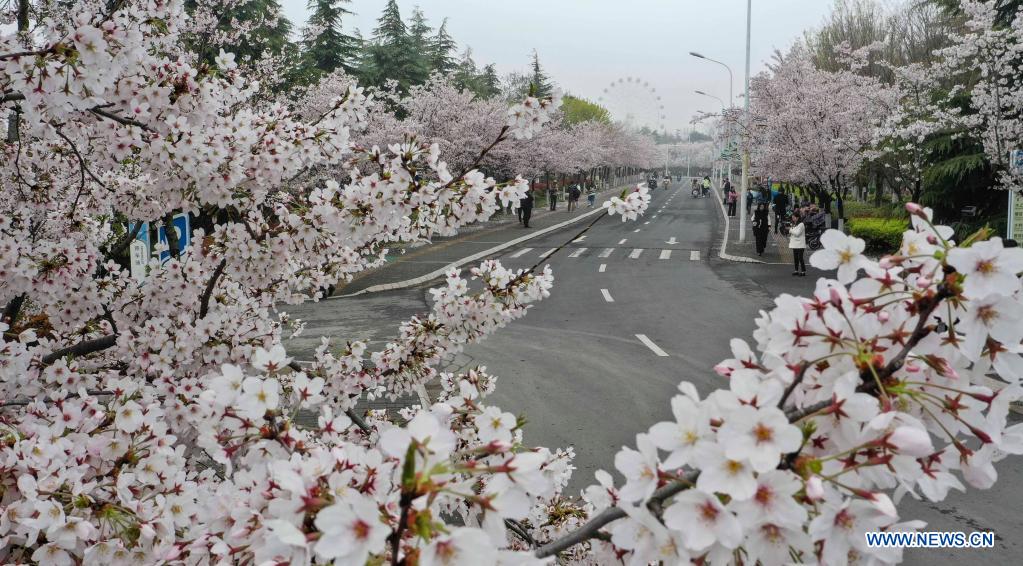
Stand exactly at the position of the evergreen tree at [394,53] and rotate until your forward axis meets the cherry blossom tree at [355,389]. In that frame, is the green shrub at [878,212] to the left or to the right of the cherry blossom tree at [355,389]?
left

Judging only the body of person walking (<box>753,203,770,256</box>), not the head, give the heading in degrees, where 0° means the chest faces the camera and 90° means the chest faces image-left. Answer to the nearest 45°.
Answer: approximately 0°

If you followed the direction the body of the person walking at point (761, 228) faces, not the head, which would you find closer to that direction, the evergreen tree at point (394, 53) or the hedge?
the hedge

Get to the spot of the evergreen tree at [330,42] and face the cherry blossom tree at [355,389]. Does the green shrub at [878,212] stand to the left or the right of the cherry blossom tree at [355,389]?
left

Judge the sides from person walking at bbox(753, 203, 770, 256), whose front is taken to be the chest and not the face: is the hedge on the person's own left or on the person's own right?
on the person's own left

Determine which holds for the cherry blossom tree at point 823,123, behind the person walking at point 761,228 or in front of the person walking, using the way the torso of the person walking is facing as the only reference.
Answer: behind

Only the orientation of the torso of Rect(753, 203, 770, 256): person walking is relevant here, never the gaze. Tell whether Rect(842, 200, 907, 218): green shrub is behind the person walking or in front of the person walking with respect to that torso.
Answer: behind

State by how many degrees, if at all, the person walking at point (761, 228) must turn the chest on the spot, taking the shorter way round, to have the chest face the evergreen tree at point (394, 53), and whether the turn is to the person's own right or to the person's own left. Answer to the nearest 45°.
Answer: approximately 135° to the person's own right
